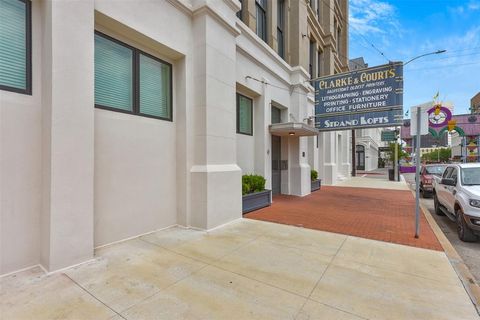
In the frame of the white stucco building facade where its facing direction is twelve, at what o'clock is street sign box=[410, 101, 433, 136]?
The street sign is roughly at 11 o'clock from the white stucco building facade.

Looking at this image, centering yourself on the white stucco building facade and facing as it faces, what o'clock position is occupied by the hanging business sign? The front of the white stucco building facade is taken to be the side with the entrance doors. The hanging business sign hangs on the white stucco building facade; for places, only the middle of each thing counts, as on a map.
The hanging business sign is roughly at 10 o'clock from the white stucco building facade.

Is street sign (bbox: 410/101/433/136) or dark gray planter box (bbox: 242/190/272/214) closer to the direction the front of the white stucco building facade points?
the street sign

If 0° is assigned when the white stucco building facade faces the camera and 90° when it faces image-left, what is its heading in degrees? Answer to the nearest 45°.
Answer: approximately 315°

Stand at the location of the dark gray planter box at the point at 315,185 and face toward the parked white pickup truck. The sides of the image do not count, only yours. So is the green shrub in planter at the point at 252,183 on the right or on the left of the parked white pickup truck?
right

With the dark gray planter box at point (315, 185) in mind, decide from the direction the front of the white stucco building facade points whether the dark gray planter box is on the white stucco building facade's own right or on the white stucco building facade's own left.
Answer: on the white stucco building facade's own left

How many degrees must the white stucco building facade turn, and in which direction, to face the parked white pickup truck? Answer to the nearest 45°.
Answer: approximately 45° to its left

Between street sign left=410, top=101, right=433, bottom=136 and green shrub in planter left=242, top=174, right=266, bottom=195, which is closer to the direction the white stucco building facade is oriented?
the street sign

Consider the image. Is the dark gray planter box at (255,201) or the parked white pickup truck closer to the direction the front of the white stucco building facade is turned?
the parked white pickup truck

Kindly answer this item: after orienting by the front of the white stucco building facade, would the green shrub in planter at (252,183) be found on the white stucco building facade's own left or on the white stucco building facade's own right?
on the white stucco building facade's own left

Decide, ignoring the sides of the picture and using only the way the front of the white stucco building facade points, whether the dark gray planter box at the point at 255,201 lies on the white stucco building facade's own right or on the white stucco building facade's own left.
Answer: on the white stucco building facade's own left
